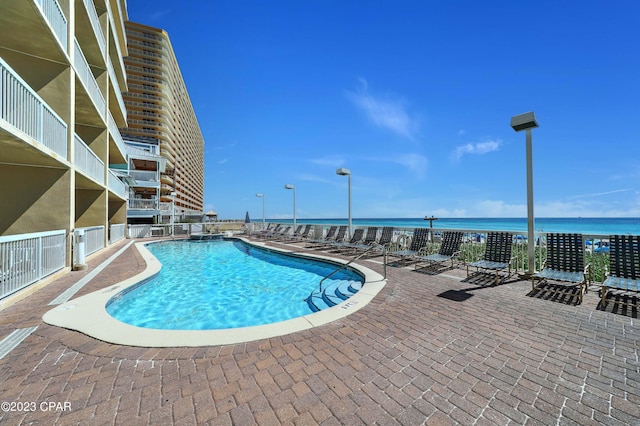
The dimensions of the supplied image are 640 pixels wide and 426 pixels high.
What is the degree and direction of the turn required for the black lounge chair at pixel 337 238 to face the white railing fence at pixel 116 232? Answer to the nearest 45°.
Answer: approximately 45° to its right

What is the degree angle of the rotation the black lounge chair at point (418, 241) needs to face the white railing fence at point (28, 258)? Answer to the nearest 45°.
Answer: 0° — it already faces it

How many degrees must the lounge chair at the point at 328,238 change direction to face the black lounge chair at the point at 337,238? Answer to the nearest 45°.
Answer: approximately 90° to its left

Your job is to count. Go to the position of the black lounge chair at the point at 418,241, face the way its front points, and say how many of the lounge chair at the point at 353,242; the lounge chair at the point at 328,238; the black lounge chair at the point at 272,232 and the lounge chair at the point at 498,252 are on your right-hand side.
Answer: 3

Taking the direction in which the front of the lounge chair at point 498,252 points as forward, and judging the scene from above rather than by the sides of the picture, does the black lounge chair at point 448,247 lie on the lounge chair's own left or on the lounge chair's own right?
on the lounge chair's own right

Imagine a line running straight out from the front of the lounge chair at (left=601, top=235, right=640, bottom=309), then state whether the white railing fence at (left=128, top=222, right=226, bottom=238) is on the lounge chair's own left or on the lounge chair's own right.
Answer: on the lounge chair's own right

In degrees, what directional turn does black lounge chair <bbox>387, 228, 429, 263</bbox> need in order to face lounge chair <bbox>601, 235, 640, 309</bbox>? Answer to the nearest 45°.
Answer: approximately 90° to its left
